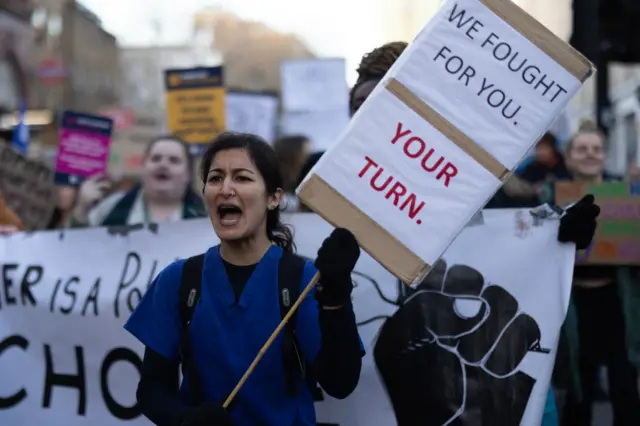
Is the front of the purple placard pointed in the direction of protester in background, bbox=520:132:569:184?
no

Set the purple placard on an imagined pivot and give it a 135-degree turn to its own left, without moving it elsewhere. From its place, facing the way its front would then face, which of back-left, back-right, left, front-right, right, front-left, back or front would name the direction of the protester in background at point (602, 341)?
right

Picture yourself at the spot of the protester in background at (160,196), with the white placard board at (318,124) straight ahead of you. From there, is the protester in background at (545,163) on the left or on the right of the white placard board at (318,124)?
right

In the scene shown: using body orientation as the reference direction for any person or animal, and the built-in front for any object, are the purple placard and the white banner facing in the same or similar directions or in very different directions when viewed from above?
same or similar directions

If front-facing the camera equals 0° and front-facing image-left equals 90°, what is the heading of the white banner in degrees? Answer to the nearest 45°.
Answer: approximately 0°

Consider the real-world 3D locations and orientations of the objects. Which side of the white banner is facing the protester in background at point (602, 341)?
left

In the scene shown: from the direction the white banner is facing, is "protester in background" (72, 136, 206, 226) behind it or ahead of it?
behind

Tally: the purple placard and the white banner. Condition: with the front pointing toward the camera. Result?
2

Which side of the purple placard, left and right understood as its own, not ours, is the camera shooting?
front

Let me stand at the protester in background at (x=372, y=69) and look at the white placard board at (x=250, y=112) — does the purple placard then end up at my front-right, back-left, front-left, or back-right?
front-left

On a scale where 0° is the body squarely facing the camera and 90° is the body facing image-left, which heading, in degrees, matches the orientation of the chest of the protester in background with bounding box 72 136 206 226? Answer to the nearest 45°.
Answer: approximately 0°

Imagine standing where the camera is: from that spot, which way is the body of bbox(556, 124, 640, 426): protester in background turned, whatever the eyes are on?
toward the camera

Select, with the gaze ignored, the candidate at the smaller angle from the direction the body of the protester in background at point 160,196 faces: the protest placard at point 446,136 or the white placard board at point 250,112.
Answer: the protest placard

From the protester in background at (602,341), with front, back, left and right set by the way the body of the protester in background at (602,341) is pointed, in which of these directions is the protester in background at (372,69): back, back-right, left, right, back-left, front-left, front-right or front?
front-right
